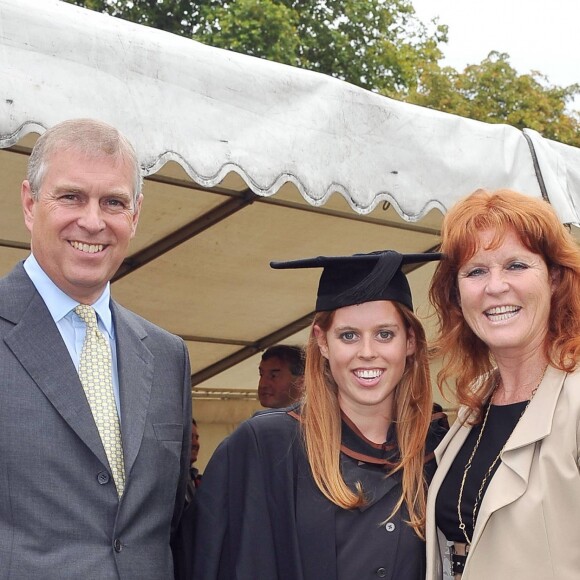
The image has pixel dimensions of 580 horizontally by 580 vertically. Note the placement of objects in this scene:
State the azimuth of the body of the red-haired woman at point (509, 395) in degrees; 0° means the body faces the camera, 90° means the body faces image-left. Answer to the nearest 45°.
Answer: approximately 45°

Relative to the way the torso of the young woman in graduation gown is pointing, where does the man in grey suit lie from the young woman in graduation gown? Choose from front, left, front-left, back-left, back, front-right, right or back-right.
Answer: right

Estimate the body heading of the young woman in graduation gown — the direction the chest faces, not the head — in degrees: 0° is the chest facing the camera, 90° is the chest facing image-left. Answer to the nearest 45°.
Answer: approximately 315°

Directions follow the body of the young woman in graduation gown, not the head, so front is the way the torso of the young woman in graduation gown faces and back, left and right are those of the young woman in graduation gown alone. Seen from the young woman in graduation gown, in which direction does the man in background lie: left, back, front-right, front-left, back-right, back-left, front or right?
back-left
